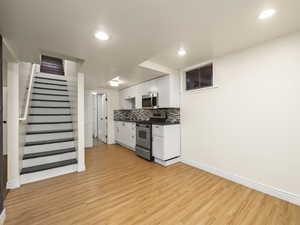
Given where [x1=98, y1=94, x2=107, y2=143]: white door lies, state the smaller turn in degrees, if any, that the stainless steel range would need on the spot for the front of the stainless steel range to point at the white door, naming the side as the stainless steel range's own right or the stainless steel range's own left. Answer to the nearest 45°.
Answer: approximately 90° to the stainless steel range's own right

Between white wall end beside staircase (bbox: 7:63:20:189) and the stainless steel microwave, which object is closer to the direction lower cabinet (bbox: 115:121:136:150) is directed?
the white wall end beside staircase

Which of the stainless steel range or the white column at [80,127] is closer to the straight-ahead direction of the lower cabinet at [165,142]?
the white column

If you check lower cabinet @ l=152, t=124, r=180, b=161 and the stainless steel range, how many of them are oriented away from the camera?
0

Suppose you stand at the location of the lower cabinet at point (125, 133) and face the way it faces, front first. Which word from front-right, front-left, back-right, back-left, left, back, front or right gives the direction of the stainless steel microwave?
left

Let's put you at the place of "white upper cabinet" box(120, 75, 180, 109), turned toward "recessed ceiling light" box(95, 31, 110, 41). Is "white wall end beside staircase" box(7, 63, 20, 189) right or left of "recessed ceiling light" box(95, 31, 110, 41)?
right

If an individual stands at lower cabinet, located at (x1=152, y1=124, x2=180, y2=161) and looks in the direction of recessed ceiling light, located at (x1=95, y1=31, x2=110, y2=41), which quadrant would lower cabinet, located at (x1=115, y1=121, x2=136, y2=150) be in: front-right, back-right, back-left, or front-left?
back-right

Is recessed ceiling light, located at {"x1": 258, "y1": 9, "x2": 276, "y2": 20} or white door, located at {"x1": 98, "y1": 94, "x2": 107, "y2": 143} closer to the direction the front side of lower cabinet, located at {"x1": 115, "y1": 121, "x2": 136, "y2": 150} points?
the recessed ceiling light

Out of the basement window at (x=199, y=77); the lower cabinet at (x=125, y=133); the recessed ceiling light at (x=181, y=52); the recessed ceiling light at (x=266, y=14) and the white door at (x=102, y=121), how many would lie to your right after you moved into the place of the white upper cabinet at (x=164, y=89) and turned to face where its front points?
2

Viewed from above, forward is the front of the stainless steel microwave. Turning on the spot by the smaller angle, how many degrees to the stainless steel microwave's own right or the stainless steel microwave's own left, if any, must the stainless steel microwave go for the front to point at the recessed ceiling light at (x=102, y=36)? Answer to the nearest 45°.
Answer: approximately 45° to the stainless steel microwave's own left

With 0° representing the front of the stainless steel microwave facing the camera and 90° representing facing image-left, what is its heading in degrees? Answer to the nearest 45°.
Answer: approximately 45°
